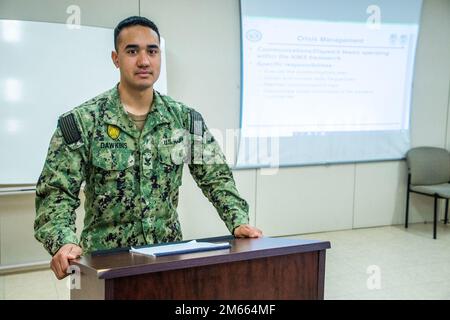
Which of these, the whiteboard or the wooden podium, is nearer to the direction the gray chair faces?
the wooden podium

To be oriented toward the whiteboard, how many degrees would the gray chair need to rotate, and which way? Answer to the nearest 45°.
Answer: approximately 90° to its right

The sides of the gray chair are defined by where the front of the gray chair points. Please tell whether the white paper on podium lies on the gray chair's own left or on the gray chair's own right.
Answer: on the gray chair's own right

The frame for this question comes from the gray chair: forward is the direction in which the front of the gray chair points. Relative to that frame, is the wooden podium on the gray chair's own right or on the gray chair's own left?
on the gray chair's own right

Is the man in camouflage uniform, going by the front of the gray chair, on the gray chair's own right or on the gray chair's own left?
on the gray chair's own right

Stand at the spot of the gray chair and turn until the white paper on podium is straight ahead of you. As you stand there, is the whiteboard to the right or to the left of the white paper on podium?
right
